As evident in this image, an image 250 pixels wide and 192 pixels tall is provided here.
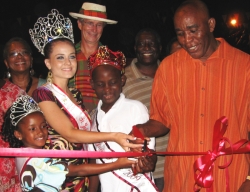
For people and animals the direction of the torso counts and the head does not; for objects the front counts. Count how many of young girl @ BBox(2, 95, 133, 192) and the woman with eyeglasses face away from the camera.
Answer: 0

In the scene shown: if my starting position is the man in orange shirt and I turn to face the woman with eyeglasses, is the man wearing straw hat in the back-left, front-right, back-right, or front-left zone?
front-right

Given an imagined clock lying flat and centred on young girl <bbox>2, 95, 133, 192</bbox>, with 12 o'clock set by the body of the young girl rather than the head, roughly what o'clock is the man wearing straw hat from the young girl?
The man wearing straw hat is roughly at 8 o'clock from the young girl.

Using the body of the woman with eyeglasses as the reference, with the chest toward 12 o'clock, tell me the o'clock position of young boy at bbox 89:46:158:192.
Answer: The young boy is roughly at 11 o'clock from the woman with eyeglasses.

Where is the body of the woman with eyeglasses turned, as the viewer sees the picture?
toward the camera

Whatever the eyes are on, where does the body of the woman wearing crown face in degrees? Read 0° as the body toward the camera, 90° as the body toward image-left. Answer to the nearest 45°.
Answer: approximately 315°

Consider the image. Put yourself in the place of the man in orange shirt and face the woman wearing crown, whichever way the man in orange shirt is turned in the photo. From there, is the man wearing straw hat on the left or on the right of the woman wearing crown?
right

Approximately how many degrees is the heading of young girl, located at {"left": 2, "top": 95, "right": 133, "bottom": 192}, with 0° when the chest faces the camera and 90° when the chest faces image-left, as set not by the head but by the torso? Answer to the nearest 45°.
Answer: approximately 315°

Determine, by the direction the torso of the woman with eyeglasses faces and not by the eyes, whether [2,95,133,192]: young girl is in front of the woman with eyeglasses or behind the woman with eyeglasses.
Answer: in front

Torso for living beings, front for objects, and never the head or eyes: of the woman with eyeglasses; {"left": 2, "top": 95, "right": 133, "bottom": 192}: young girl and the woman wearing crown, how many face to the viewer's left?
0

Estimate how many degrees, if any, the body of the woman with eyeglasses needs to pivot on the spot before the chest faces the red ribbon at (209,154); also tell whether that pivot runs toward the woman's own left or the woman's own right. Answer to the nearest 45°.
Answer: approximately 45° to the woman's own left
